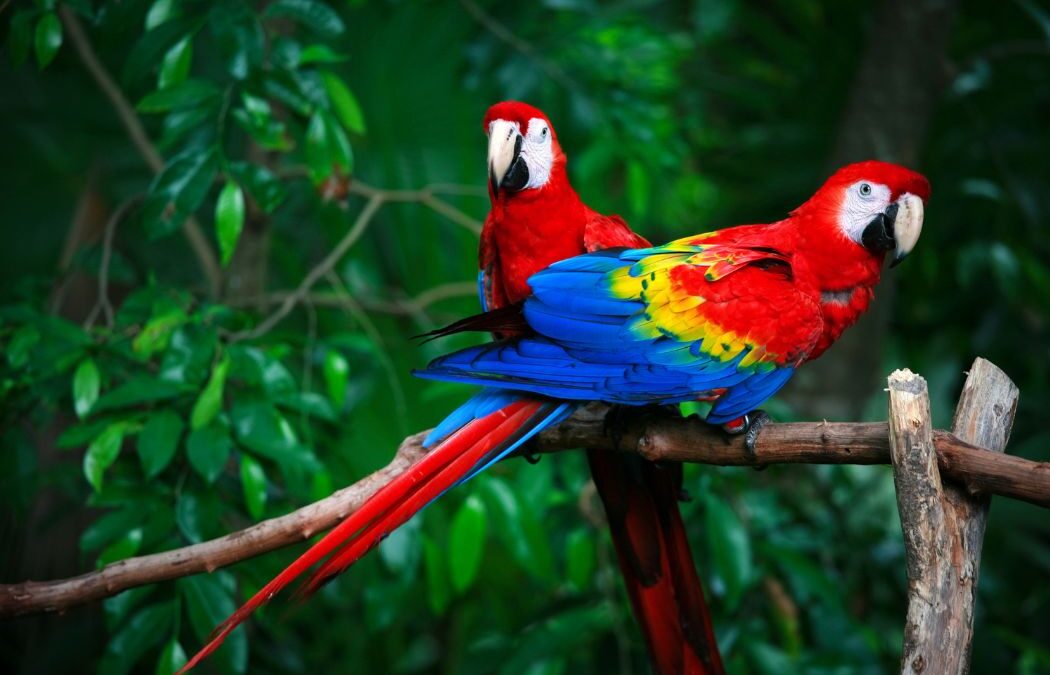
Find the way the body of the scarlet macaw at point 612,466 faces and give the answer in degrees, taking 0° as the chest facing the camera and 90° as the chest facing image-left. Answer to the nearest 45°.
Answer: approximately 45°

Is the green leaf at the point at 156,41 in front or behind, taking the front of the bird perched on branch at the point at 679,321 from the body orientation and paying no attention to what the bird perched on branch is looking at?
behind

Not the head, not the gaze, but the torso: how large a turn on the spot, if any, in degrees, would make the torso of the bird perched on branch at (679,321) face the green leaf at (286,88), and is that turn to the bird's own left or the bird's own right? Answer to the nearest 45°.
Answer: approximately 135° to the bird's own left
